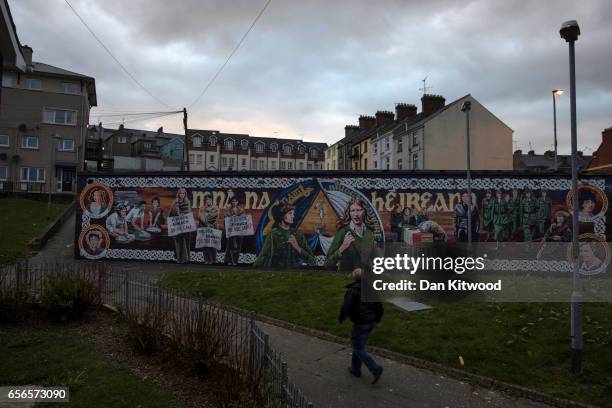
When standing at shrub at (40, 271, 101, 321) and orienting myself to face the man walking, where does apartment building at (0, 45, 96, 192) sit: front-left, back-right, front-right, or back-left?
back-left

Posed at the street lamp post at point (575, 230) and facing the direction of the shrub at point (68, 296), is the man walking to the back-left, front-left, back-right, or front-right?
front-left

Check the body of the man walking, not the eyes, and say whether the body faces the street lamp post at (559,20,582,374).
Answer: no

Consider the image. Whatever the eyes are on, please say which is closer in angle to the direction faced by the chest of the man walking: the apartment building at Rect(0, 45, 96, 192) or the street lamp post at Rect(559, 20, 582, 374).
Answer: the apartment building

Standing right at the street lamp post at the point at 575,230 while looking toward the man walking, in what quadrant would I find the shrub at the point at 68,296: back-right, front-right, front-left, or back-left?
front-right

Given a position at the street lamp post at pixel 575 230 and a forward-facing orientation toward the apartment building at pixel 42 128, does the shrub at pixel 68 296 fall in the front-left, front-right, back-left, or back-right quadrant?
front-left

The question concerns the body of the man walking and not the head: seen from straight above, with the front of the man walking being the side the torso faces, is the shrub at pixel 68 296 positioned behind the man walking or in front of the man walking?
in front

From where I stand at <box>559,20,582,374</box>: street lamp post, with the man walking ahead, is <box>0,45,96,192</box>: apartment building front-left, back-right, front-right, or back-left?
front-right

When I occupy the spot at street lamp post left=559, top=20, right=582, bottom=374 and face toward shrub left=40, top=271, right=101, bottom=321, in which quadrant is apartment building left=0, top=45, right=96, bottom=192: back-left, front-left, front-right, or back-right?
front-right
